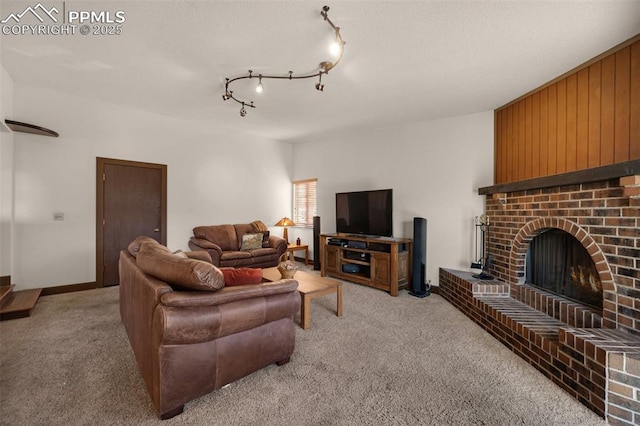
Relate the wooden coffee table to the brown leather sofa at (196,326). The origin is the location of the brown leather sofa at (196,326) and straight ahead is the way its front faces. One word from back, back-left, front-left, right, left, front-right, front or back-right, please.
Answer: front

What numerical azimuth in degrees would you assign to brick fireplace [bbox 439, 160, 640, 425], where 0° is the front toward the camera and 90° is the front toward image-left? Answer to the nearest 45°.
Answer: approximately 45°

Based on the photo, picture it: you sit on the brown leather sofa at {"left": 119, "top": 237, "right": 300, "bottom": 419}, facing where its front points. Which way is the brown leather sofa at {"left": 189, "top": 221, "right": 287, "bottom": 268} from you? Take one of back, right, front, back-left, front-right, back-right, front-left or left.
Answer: front-left

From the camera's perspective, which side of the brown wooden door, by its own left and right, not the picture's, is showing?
front

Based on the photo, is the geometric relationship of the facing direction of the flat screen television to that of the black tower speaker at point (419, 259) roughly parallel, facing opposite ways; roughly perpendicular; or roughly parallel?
roughly parallel

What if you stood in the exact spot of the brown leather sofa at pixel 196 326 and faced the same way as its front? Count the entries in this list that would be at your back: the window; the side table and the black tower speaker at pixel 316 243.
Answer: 0

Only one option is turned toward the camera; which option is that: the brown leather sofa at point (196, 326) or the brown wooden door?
the brown wooden door

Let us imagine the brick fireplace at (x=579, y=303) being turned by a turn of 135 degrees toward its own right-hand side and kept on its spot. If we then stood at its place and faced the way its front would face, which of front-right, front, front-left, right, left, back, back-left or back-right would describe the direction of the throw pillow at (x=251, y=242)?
left

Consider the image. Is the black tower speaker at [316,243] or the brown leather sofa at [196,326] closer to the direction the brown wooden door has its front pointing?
the brown leather sofa

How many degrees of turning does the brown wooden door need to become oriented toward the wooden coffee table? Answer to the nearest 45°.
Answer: approximately 45° to its left

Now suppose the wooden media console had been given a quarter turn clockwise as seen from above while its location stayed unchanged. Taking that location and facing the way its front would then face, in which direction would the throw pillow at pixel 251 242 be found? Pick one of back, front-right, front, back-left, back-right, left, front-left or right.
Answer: front-left

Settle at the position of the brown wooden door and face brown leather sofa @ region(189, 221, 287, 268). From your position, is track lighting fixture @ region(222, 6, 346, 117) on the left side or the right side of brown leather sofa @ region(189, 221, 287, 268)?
right

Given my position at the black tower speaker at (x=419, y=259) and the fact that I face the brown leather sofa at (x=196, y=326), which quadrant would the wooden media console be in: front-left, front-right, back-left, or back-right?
front-right

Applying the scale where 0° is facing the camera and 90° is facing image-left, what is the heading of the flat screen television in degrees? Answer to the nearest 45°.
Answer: approximately 45°

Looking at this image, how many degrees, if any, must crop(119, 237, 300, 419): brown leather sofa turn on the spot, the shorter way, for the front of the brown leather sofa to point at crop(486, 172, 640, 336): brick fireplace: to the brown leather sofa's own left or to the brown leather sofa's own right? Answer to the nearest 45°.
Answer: approximately 45° to the brown leather sofa's own right

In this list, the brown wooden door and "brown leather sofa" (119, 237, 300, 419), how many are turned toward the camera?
1
